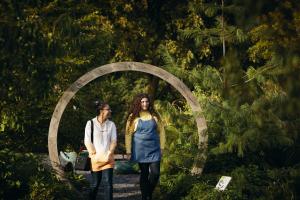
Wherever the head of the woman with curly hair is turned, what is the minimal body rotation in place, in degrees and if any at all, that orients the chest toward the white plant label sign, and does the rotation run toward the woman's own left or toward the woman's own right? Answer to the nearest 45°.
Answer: approximately 90° to the woman's own left

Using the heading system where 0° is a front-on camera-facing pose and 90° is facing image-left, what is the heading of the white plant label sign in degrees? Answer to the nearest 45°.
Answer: approximately 0°

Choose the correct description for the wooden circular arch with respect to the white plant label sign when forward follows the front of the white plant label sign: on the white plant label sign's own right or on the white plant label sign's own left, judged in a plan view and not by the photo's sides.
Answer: on the white plant label sign's own right

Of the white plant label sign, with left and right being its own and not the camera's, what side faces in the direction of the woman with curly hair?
right

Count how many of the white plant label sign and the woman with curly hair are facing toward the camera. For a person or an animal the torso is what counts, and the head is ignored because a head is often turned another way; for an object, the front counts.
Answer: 2
